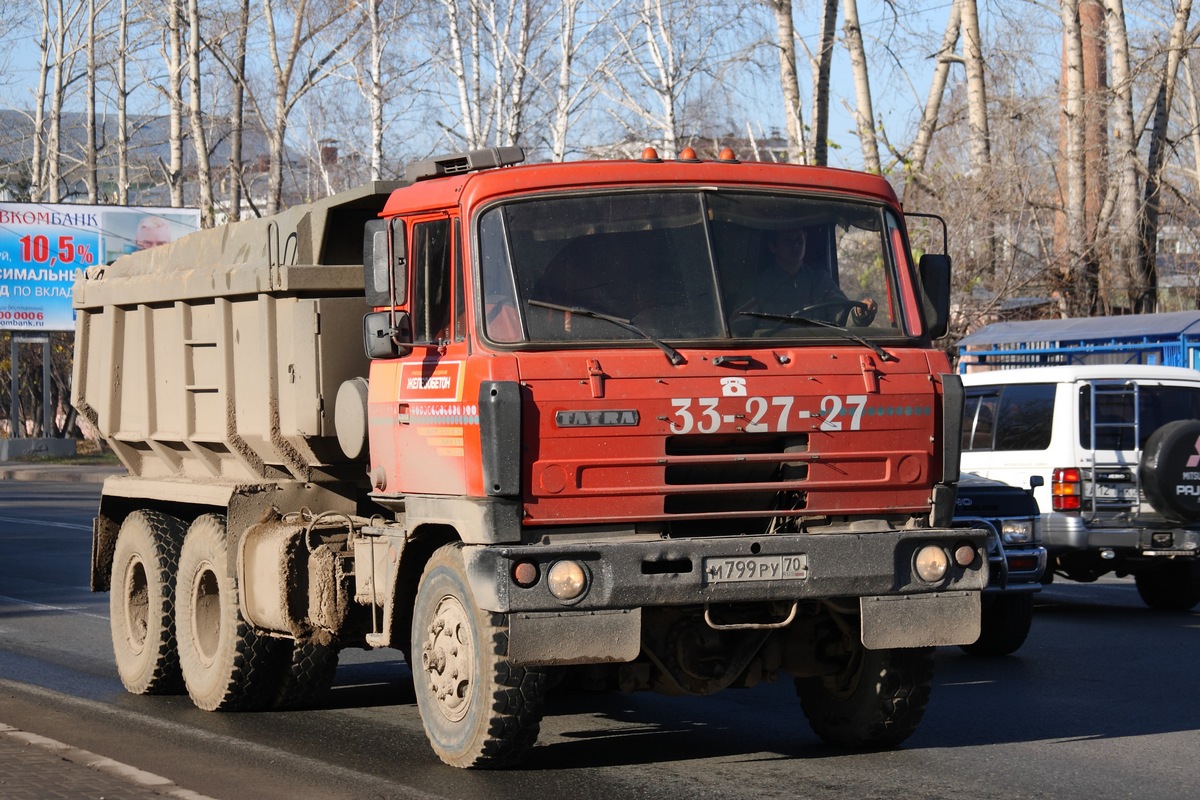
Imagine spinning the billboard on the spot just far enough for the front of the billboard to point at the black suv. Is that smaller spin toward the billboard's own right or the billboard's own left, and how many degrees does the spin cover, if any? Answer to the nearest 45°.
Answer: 0° — it already faces it

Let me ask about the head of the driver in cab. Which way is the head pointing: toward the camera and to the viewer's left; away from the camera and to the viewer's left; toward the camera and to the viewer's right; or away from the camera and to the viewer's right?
toward the camera and to the viewer's right

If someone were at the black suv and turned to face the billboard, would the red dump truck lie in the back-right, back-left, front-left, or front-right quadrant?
back-left

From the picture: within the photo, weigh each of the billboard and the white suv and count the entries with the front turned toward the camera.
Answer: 1

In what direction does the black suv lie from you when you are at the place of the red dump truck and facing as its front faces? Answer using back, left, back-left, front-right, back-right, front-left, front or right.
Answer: left

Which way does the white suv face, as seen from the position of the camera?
facing away from the viewer and to the left of the viewer

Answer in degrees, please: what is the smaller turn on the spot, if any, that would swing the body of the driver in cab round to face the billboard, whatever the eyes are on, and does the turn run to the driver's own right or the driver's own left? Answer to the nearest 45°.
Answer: approximately 180°

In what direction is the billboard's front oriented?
toward the camera

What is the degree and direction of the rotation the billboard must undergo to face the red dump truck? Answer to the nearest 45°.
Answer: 0° — it already faces it

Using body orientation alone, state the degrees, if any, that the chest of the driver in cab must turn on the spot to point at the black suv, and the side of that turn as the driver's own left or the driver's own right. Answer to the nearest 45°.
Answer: approximately 135° to the driver's own left

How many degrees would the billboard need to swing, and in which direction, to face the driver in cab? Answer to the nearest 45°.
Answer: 0° — it already faces them

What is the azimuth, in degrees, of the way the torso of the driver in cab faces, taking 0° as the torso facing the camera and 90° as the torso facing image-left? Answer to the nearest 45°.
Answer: approximately 315°

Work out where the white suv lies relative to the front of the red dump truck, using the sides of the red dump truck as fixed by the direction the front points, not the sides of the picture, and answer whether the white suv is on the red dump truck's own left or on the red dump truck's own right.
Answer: on the red dump truck's own left
